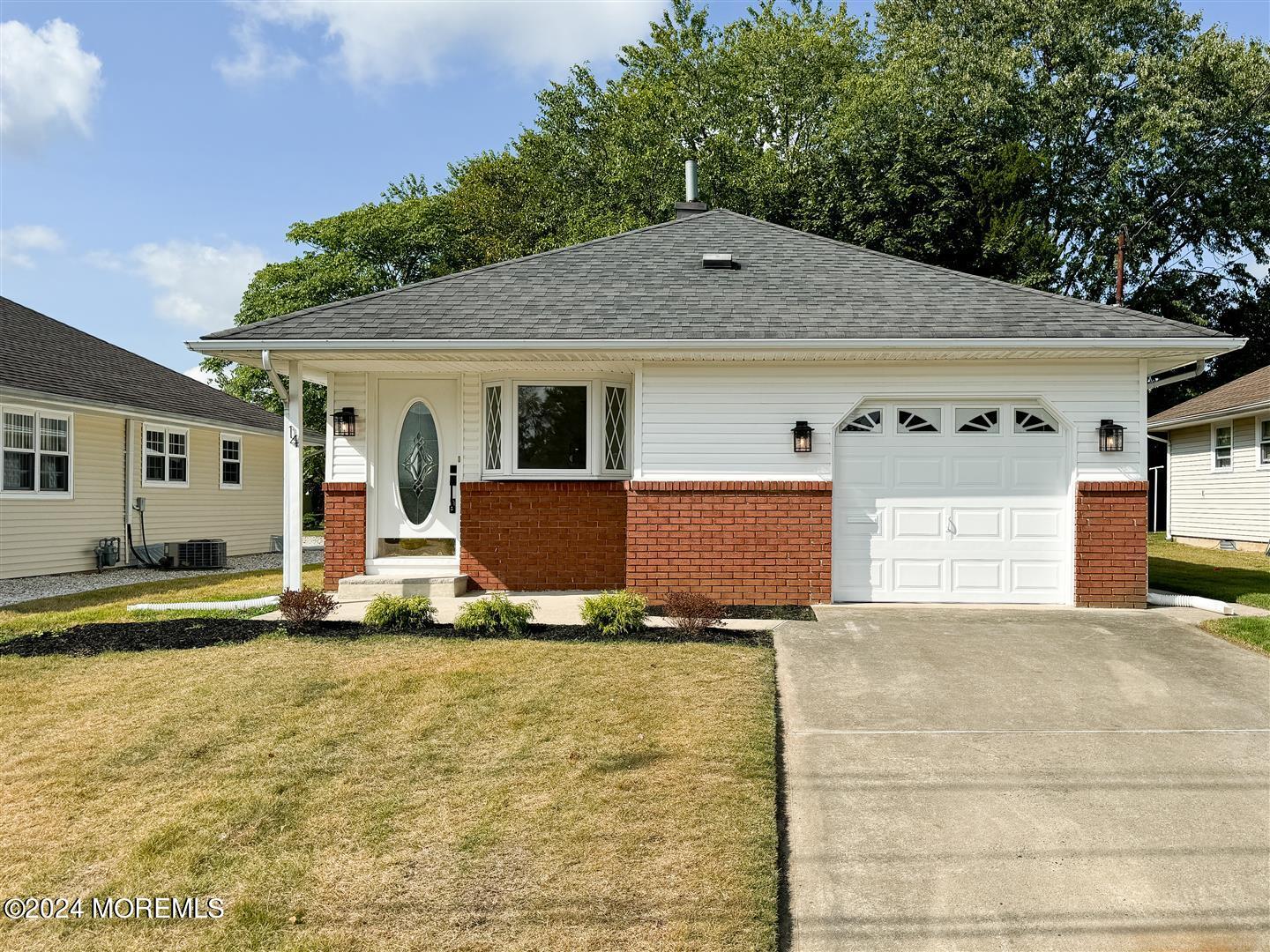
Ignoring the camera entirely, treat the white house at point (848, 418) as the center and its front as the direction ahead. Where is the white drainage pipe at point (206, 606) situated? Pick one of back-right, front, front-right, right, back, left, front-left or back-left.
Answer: right

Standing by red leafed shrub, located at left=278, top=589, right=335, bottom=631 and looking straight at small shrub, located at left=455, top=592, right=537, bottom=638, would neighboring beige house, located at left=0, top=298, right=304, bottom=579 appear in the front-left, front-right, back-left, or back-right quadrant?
back-left

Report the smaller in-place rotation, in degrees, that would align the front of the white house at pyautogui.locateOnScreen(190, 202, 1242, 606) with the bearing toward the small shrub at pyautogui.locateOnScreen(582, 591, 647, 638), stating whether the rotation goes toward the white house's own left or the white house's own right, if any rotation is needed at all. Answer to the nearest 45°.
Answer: approximately 45° to the white house's own right

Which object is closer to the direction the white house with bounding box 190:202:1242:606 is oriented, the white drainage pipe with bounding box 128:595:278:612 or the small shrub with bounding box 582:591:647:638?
the small shrub

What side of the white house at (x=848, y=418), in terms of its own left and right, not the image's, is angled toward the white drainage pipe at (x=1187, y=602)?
left

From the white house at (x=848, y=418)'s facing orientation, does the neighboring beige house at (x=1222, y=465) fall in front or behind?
behind

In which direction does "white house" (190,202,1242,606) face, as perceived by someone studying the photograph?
facing the viewer

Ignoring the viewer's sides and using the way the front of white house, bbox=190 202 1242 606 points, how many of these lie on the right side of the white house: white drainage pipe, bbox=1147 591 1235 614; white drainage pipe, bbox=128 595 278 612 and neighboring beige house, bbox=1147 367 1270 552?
1

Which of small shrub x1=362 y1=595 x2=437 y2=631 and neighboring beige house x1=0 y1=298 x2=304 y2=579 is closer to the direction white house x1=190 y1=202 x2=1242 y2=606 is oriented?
the small shrub

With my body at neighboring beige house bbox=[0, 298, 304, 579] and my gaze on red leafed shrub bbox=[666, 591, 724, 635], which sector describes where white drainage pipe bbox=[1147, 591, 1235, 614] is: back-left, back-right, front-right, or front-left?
front-left

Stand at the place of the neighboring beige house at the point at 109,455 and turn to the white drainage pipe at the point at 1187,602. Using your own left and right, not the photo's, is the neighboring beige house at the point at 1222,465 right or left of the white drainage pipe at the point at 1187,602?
left
